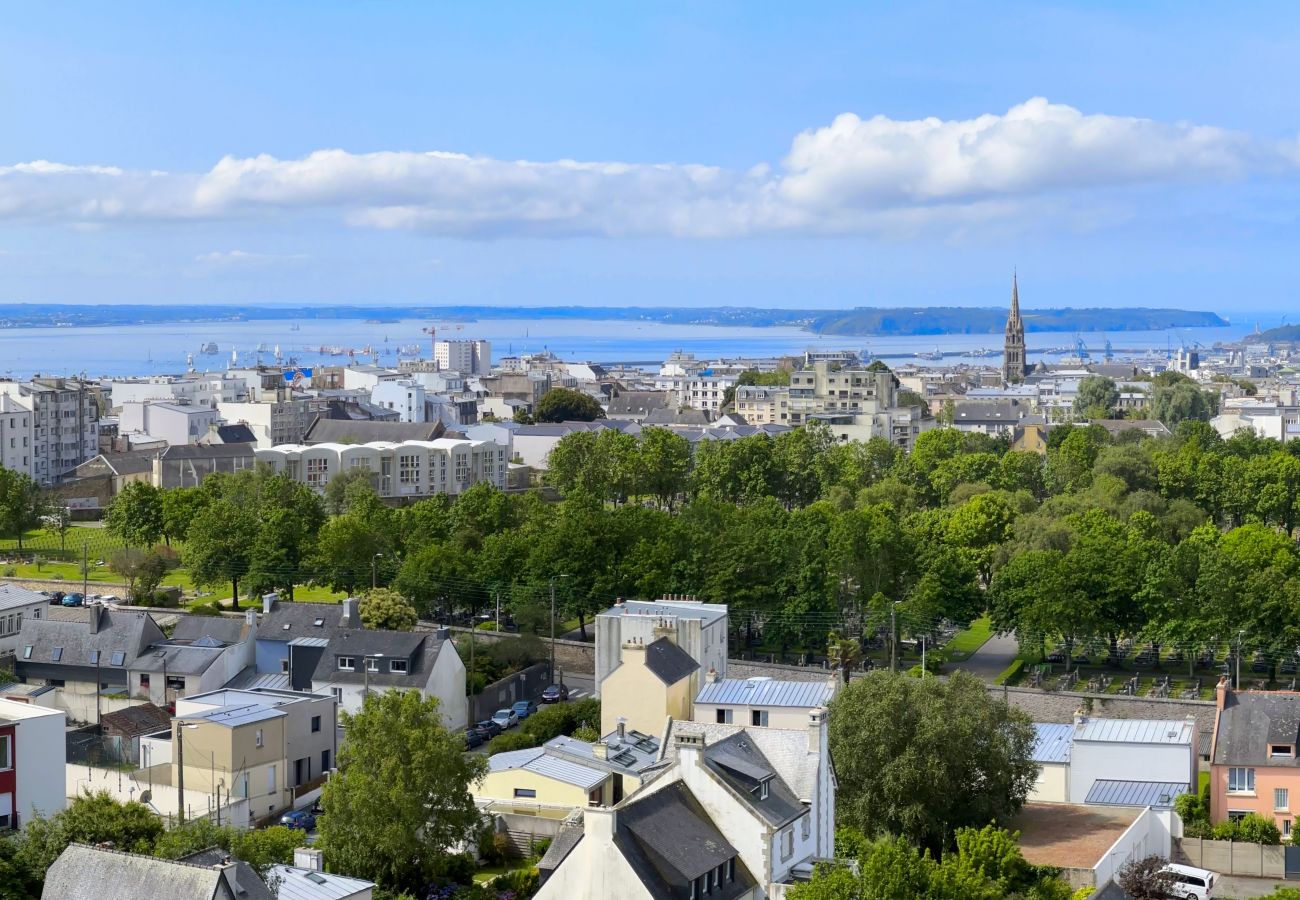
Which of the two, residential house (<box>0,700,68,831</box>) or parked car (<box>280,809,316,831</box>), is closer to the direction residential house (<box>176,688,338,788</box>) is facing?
the parked car

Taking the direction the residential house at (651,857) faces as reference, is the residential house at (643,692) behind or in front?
behind

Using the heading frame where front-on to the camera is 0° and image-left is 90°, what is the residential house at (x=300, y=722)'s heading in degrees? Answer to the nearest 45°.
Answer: approximately 315°

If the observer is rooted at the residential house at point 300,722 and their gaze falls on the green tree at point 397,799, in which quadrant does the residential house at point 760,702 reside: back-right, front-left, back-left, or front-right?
front-left

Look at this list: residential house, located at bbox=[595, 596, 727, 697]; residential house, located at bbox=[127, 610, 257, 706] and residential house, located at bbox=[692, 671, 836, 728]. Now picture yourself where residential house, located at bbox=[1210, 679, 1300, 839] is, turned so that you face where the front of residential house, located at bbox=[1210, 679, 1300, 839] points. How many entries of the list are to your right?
3

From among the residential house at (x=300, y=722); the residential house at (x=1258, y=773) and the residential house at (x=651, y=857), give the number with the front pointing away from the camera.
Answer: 0

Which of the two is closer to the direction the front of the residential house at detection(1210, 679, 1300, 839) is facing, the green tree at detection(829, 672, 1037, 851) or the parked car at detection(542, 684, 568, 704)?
the green tree

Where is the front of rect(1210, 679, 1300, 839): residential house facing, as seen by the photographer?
facing the viewer

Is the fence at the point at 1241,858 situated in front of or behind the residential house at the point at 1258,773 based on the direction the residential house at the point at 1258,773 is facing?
in front

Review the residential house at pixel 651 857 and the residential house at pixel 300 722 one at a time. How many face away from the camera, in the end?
0

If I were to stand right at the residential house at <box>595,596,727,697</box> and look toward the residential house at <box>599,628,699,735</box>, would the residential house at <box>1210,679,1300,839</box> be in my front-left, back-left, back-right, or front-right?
front-left

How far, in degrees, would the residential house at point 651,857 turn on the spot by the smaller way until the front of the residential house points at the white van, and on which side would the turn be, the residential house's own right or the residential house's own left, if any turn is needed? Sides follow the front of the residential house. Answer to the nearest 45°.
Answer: approximately 90° to the residential house's own left

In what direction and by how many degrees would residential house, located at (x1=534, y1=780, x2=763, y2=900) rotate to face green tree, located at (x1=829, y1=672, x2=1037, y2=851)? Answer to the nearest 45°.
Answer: approximately 90° to its left

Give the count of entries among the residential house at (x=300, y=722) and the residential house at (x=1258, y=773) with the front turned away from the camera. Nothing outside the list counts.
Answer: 0

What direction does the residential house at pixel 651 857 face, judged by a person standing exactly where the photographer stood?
facing the viewer and to the right of the viewer

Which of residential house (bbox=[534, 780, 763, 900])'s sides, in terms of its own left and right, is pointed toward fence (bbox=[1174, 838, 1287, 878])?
left

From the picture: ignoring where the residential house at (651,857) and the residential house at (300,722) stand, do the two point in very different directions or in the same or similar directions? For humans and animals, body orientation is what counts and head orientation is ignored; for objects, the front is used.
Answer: same or similar directions

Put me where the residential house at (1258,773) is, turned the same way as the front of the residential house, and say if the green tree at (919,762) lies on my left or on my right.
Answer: on my right
